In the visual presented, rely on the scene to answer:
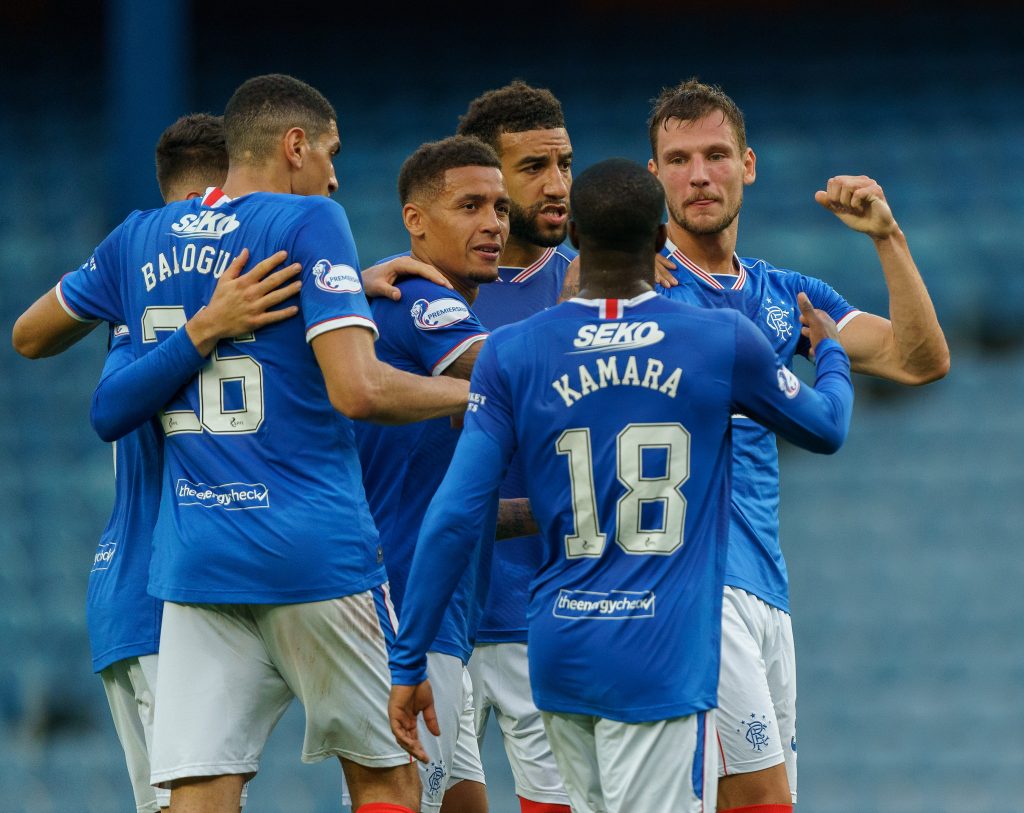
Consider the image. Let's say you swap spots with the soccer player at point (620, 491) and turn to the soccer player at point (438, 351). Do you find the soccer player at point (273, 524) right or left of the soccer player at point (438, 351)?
left

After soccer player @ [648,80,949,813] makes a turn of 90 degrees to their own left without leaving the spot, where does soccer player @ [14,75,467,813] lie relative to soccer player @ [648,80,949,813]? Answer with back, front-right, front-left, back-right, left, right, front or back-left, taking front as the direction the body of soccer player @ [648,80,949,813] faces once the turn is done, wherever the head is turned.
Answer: back-right

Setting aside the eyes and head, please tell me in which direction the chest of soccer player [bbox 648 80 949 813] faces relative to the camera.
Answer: toward the camera

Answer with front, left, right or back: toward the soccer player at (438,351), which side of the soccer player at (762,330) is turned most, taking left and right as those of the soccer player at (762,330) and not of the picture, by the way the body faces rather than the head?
right

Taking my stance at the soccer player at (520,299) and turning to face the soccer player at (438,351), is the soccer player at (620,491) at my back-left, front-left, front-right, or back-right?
front-left

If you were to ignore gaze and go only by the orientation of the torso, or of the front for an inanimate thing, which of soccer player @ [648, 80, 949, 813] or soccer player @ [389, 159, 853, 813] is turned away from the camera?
soccer player @ [389, 159, 853, 813]

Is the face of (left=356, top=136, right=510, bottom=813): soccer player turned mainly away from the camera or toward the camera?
toward the camera

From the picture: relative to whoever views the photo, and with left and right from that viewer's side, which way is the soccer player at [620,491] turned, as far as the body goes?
facing away from the viewer

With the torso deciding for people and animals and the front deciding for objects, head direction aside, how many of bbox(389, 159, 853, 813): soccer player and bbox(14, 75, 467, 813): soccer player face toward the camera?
0

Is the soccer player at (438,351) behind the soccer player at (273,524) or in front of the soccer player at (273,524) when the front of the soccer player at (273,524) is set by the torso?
in front

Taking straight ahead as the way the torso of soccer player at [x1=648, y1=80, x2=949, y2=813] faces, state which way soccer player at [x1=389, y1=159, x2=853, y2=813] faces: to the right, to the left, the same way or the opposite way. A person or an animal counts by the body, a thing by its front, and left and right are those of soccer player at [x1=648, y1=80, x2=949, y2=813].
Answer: the opposite way

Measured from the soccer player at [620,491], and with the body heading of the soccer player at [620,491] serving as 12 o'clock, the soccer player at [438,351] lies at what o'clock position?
the soccer player at [438,351] is roughly at 11 o'clock from the soccer player at [620,491].

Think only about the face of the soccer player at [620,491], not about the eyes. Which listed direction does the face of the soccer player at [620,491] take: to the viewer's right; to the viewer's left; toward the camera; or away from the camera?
away from the camera

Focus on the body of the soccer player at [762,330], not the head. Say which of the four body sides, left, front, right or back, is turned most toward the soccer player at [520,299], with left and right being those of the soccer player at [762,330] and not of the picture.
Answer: right

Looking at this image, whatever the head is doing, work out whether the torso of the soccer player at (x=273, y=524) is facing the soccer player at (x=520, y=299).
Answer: yes

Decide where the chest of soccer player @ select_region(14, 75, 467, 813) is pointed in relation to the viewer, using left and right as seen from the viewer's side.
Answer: facing away from the viewer and to the right of the viewer

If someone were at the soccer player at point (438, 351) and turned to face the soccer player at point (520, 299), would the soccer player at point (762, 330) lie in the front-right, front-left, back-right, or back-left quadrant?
front-right
